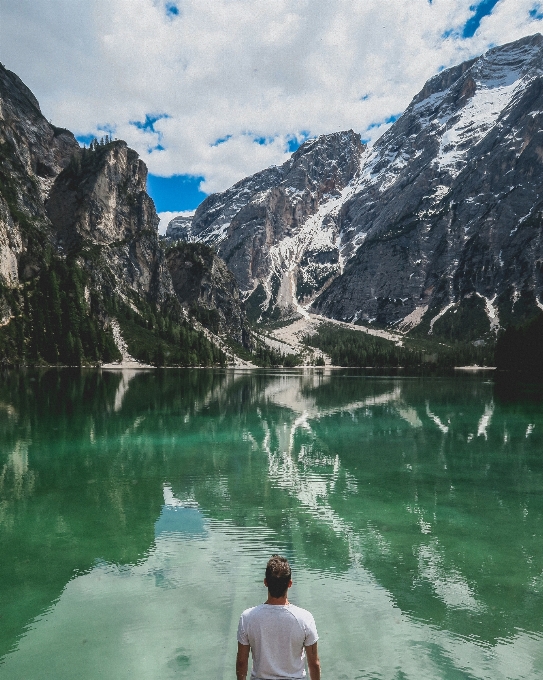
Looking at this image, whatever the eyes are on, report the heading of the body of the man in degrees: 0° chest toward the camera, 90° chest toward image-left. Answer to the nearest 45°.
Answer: approximately 180°

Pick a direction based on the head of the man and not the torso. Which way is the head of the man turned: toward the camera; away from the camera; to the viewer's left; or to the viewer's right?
away from the camera
